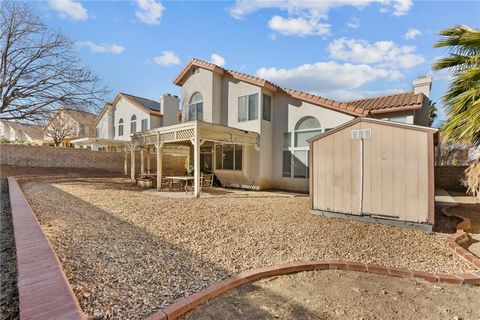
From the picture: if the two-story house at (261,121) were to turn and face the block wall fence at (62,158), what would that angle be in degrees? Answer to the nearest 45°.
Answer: approximately 135° to its left

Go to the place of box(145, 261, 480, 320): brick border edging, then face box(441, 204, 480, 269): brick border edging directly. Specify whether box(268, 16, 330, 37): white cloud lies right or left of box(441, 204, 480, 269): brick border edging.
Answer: left

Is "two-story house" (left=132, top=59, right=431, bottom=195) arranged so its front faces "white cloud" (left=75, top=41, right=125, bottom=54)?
no

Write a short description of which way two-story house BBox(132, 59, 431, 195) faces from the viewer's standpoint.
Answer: facing away from the viewer and to the right of the viewer

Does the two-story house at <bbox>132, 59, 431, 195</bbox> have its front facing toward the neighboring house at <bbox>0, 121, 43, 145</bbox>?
no

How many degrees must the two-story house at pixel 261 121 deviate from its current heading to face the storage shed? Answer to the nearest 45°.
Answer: approximately 90° to its right

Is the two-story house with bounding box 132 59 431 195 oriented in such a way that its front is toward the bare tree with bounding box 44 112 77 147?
no

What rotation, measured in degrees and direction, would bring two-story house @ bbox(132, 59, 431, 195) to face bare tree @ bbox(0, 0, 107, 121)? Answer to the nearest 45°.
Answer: approximately 135° to its left
